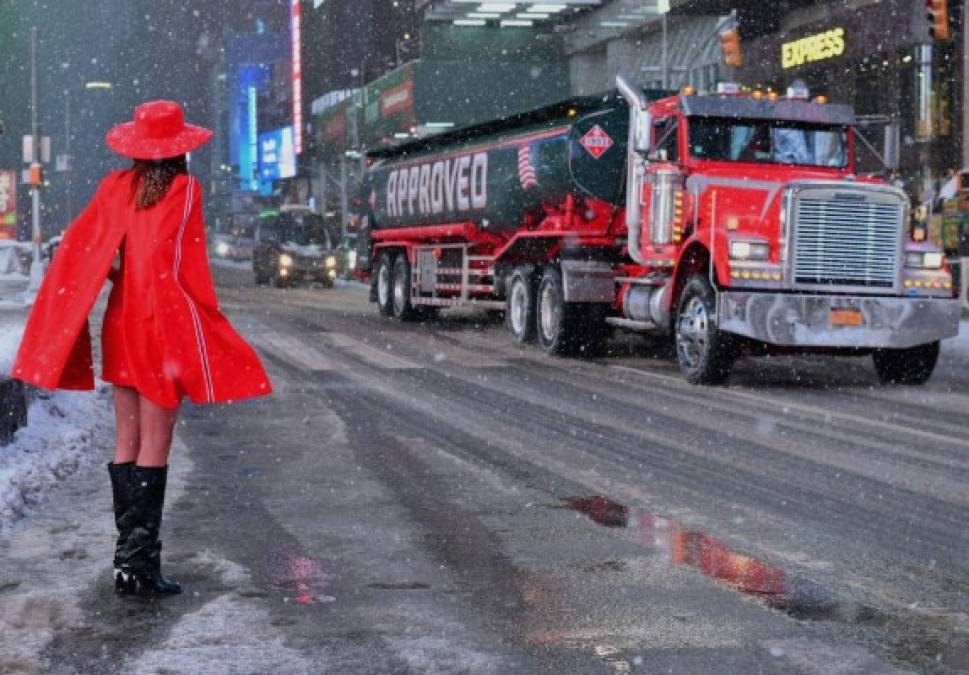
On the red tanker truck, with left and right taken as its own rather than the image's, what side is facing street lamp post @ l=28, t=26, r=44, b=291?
back

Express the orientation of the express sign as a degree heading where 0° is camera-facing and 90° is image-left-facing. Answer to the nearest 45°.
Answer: approximately 45°

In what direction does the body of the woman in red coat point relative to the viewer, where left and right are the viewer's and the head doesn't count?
facing away from the viewer and to the right of the viewer

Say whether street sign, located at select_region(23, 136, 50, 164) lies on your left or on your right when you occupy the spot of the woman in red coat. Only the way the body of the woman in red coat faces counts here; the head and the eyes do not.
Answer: on your left

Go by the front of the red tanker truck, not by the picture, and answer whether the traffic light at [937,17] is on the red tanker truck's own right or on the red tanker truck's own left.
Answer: on the red tanker truck's own left

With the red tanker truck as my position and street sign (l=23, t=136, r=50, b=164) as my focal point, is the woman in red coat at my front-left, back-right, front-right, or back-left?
back-left

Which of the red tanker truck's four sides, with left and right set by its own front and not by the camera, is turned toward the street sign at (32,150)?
back

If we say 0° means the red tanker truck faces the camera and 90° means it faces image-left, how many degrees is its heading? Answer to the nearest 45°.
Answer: approximately 315°

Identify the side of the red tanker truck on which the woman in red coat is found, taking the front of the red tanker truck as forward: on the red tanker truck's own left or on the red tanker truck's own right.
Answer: on the red tanker truck's own right

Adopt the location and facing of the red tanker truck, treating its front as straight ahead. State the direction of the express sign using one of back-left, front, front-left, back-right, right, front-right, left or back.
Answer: back-left

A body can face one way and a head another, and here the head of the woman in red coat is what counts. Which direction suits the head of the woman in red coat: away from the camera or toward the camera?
away from the camera

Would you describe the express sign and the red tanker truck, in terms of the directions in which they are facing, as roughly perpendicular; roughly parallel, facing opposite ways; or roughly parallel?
roughly perpendicular
